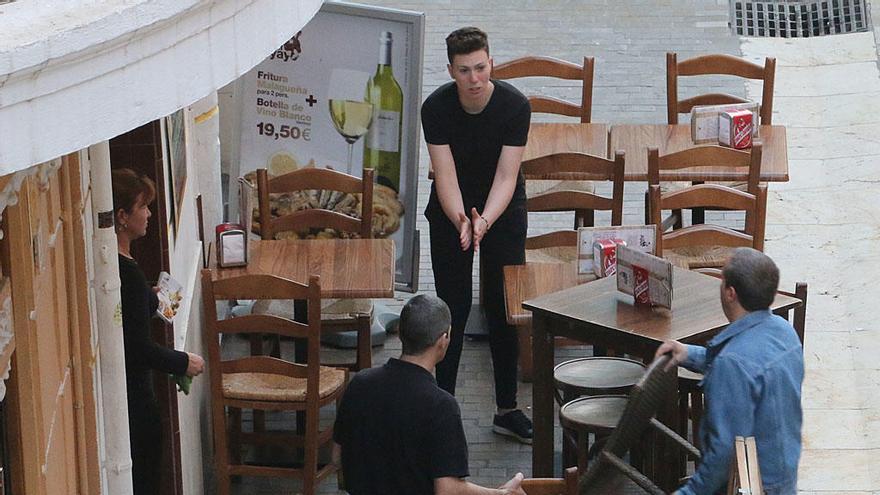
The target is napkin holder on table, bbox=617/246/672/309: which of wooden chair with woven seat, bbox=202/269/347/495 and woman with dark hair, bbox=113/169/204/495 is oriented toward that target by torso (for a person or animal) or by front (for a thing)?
the woman with dark hair

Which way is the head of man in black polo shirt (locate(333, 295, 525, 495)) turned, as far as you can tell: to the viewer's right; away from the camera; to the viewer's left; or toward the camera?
away from the camera

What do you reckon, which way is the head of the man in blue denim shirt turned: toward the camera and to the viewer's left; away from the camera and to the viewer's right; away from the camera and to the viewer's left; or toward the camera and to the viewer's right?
away from the camera and to the viewer's left

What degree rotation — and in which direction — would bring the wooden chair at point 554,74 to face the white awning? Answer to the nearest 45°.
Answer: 0° — it already faces it

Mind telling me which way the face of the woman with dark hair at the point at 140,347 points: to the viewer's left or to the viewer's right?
to the viewer's right

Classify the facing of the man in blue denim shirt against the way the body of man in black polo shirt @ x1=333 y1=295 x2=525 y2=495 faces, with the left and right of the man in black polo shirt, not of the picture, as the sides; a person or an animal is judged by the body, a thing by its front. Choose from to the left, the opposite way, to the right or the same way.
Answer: to the left
